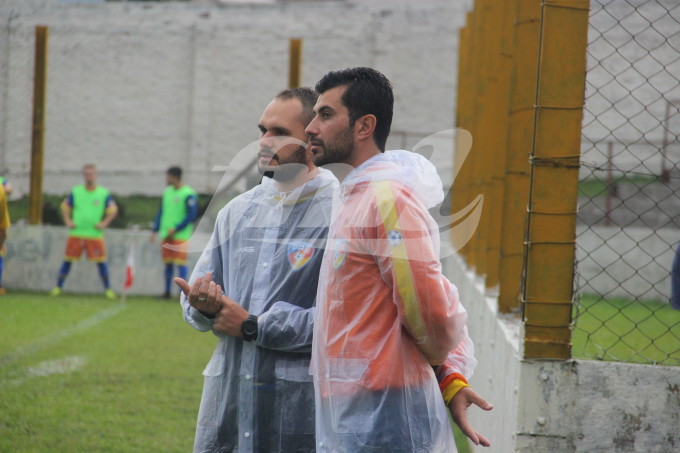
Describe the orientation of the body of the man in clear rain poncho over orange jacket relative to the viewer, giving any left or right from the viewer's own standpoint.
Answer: facing to the left of the viewer

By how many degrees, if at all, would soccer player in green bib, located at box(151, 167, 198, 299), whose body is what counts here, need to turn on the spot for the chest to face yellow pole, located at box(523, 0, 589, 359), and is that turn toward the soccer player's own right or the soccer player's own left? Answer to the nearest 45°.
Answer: approximately 45° to the soccer player's own left

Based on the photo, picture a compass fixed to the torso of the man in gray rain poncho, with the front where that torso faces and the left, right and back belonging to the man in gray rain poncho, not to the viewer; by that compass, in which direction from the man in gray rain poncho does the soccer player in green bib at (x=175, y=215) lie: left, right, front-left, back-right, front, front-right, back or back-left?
back-right

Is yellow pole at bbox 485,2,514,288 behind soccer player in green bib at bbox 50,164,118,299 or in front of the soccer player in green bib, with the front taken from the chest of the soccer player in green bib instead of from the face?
in front

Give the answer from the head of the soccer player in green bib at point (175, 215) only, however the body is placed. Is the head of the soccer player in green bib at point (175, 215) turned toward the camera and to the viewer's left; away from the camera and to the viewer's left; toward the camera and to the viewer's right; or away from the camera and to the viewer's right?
toward the camera and to the viewer's left

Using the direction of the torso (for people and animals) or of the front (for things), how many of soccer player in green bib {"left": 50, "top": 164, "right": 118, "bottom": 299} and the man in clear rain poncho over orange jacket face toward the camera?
1

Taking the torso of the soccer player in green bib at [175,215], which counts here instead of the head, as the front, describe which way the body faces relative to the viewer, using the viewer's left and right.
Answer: facing the viewer and to the left of the viewer

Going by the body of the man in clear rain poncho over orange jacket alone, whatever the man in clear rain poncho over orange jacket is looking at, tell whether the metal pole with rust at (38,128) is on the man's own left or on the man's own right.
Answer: on the man's own right

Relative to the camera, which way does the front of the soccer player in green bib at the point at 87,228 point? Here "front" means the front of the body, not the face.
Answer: toward the camera

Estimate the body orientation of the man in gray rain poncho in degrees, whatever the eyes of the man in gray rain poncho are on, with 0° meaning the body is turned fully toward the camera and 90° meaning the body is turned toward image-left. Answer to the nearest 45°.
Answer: approximately 45°

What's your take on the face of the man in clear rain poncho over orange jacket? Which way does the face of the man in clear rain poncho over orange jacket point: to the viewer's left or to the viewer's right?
to the viewer's left
